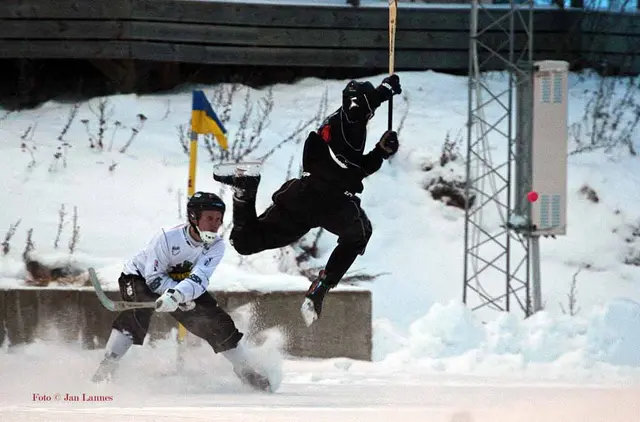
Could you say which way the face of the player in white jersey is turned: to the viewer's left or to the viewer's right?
to the viewer's right

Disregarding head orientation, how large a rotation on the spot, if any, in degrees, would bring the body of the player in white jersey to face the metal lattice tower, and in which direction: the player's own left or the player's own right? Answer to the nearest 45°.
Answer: approximately 90° to the player's own left

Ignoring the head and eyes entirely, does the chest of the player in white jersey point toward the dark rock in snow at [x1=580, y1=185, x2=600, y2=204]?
no

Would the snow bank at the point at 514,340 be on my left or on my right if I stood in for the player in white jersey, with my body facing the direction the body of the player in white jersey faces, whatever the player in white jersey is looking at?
on my left

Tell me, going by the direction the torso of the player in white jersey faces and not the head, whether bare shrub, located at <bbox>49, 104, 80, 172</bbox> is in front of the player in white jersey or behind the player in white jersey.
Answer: behind

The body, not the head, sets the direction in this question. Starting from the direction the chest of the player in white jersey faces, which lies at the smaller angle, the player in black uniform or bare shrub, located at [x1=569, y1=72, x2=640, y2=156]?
the player in black uniform

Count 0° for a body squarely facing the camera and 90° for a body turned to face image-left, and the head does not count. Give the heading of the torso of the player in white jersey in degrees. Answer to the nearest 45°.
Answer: approximately 315°

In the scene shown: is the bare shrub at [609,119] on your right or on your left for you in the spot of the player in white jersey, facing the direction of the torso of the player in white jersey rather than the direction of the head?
on your left

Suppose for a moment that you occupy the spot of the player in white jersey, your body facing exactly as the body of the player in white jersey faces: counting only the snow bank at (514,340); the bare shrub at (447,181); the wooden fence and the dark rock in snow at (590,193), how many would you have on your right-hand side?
0

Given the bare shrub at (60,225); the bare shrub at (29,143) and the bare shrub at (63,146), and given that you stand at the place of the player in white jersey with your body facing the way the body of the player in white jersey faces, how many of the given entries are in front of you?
0
